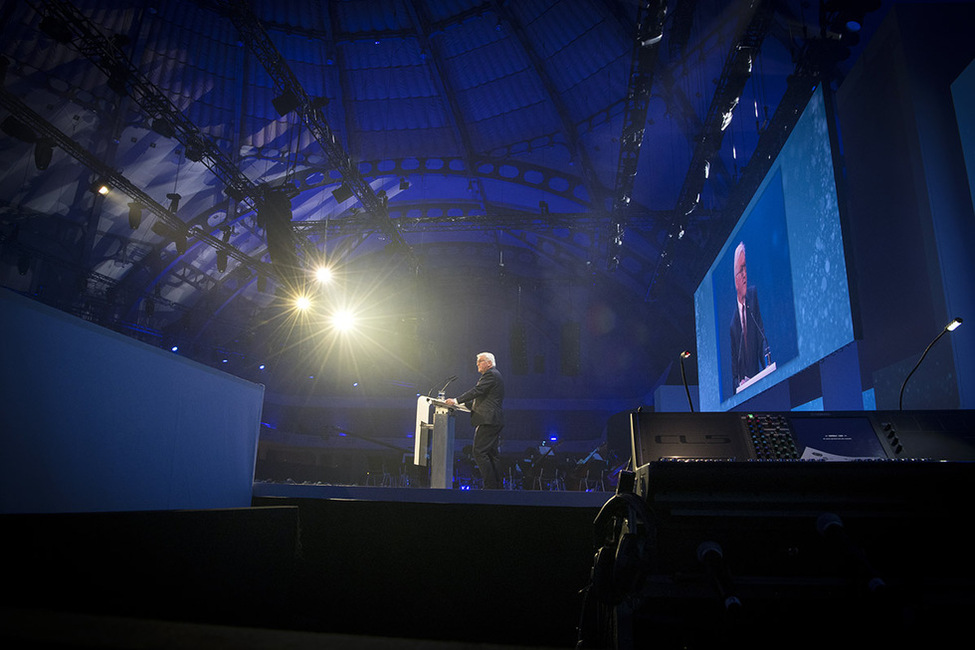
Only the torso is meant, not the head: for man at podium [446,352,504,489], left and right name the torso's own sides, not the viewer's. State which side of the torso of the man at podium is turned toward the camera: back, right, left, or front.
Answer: left

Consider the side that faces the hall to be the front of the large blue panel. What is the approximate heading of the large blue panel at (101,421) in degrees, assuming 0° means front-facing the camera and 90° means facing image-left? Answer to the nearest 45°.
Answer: approximately 315°

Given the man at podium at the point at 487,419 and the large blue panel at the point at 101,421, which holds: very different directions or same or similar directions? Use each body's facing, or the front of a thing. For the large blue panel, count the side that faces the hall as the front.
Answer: very different directions

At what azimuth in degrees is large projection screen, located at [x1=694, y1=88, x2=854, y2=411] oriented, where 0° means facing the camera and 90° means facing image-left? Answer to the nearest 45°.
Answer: approximately 45°

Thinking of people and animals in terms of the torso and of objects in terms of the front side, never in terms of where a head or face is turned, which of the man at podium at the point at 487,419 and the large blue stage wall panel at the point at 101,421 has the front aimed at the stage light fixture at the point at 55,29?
the man at podium

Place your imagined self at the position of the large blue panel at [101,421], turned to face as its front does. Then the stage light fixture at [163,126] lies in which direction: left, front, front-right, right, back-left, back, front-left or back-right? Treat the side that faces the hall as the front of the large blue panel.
back-left

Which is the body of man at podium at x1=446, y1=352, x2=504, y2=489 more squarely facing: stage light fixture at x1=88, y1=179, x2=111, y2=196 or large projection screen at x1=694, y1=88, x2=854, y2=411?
the stage light fixture

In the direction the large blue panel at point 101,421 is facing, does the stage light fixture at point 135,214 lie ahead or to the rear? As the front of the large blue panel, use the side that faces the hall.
to the rear
